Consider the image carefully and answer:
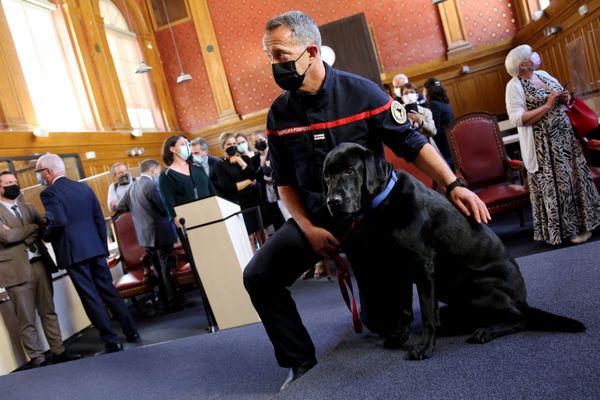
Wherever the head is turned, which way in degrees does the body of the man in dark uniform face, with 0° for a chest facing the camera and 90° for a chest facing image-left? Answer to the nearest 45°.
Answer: approximately 45°

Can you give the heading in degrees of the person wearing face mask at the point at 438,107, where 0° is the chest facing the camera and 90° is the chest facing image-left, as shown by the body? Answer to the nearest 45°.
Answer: approximately 90°

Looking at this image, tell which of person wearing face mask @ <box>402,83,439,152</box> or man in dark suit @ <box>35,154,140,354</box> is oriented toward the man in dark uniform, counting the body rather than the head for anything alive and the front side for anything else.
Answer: the person wearing face mask
